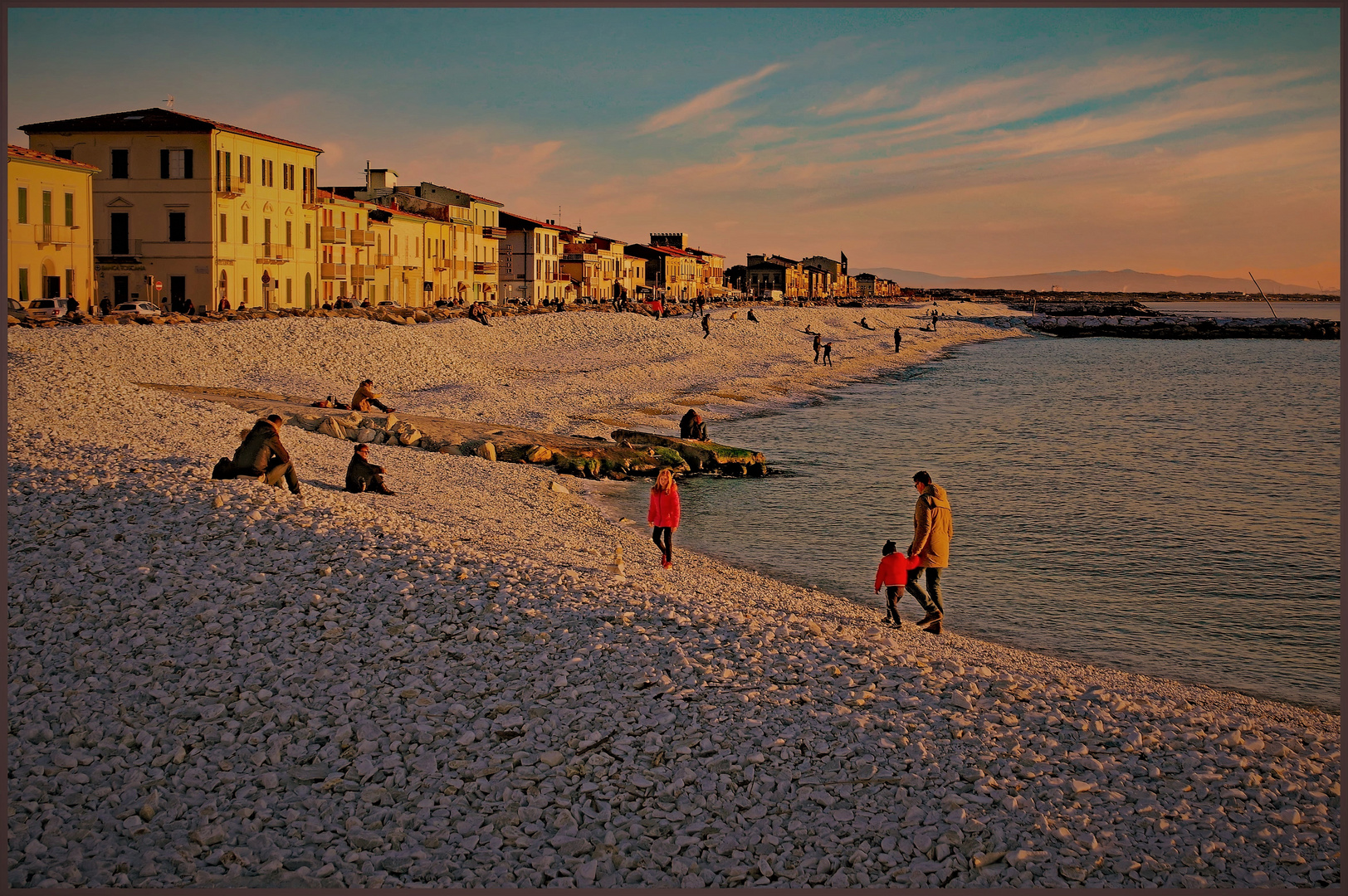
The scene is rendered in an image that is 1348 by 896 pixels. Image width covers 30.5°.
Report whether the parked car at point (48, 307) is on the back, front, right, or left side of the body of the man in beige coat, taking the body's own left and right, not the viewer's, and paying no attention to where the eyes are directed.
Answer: front

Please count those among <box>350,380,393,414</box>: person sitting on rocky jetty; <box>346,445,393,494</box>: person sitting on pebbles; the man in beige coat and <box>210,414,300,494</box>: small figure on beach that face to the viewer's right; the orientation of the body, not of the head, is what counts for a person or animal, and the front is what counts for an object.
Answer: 3

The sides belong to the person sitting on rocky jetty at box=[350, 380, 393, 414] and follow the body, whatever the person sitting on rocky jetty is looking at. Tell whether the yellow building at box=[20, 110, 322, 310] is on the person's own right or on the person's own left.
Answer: on the person's own left

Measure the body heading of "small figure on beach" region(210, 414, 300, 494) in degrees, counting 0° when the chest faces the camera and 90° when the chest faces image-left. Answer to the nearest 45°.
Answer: approximately 270°

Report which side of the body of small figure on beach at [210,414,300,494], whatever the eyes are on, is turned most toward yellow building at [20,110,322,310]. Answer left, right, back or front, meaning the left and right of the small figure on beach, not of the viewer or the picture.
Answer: left

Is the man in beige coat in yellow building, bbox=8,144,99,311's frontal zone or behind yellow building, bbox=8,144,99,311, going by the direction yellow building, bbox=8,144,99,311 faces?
frontal zone

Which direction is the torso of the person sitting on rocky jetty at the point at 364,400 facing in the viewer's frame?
to the viewer's right
